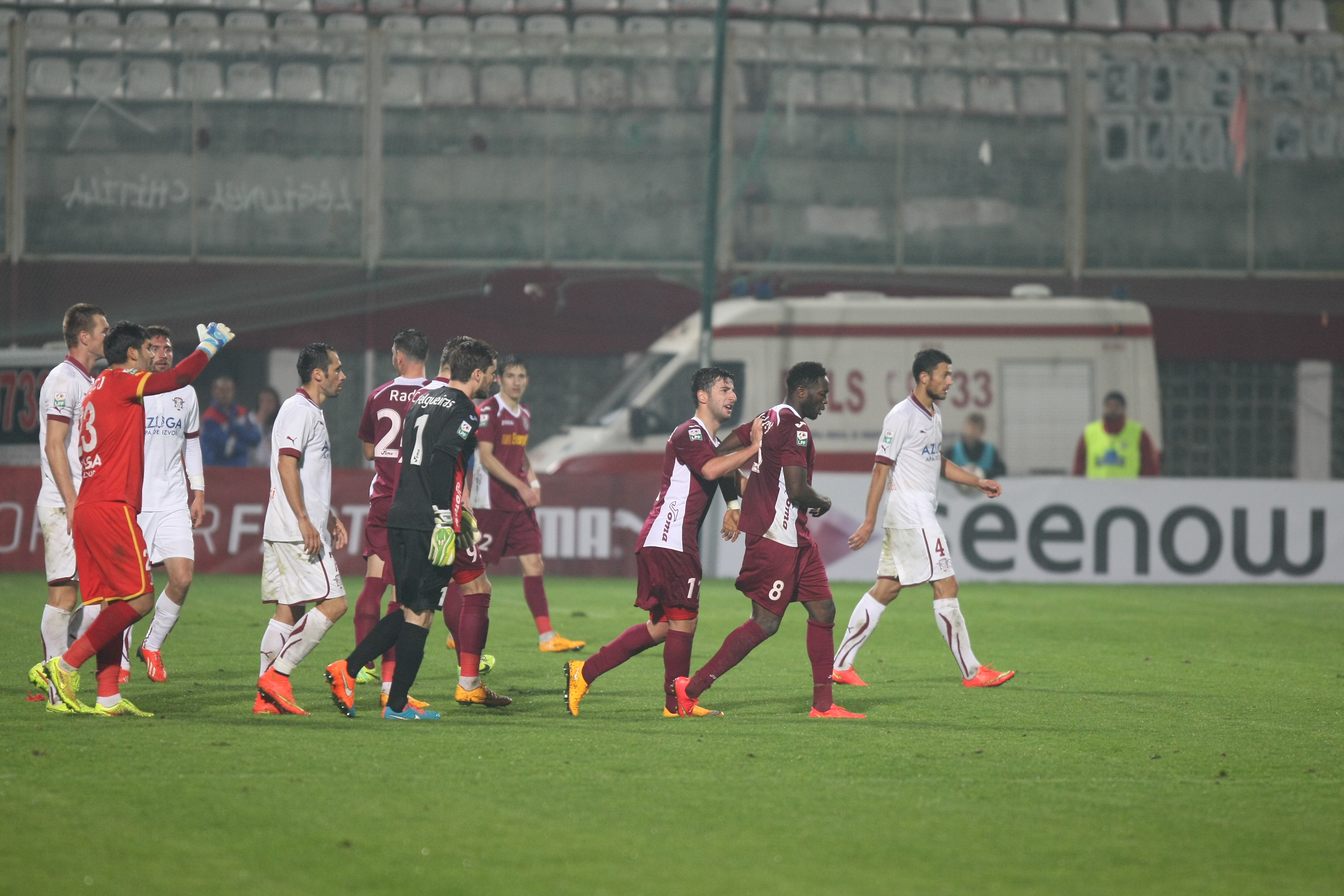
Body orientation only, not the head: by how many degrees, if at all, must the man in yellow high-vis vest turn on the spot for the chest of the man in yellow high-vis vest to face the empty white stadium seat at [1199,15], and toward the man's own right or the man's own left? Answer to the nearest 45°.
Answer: approximately 180°

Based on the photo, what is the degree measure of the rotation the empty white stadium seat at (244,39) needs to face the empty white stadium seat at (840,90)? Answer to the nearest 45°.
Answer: approximately 90° to its left

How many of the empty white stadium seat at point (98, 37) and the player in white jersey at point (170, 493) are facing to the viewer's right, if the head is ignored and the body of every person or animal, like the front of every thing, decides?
0

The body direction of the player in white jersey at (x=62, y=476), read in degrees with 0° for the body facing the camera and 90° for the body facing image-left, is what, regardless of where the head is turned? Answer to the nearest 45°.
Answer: approximately 270°

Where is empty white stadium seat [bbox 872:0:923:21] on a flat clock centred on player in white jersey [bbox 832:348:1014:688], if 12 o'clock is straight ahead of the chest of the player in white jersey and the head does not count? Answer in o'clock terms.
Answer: The empty white stadium seat is roughly at 9 o'clock from the player in white jersey.

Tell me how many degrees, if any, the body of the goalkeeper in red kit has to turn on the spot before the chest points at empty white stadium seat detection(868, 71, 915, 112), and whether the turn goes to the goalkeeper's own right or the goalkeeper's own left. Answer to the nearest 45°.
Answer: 0° — they already face it

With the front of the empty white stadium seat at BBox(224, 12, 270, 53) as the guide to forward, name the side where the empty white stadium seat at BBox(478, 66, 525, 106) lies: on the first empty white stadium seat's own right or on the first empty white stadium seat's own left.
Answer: on the first empty white stadium seat's own left

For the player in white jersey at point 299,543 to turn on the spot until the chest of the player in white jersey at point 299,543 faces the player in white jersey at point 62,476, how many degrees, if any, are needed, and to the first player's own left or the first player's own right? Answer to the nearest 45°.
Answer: approximately 180°

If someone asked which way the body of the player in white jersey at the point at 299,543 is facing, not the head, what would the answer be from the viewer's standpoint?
to the viewer's right

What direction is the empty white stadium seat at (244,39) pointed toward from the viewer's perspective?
toward the camera

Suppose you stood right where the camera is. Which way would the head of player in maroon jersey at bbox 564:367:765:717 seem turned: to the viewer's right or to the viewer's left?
to the viewer's right
